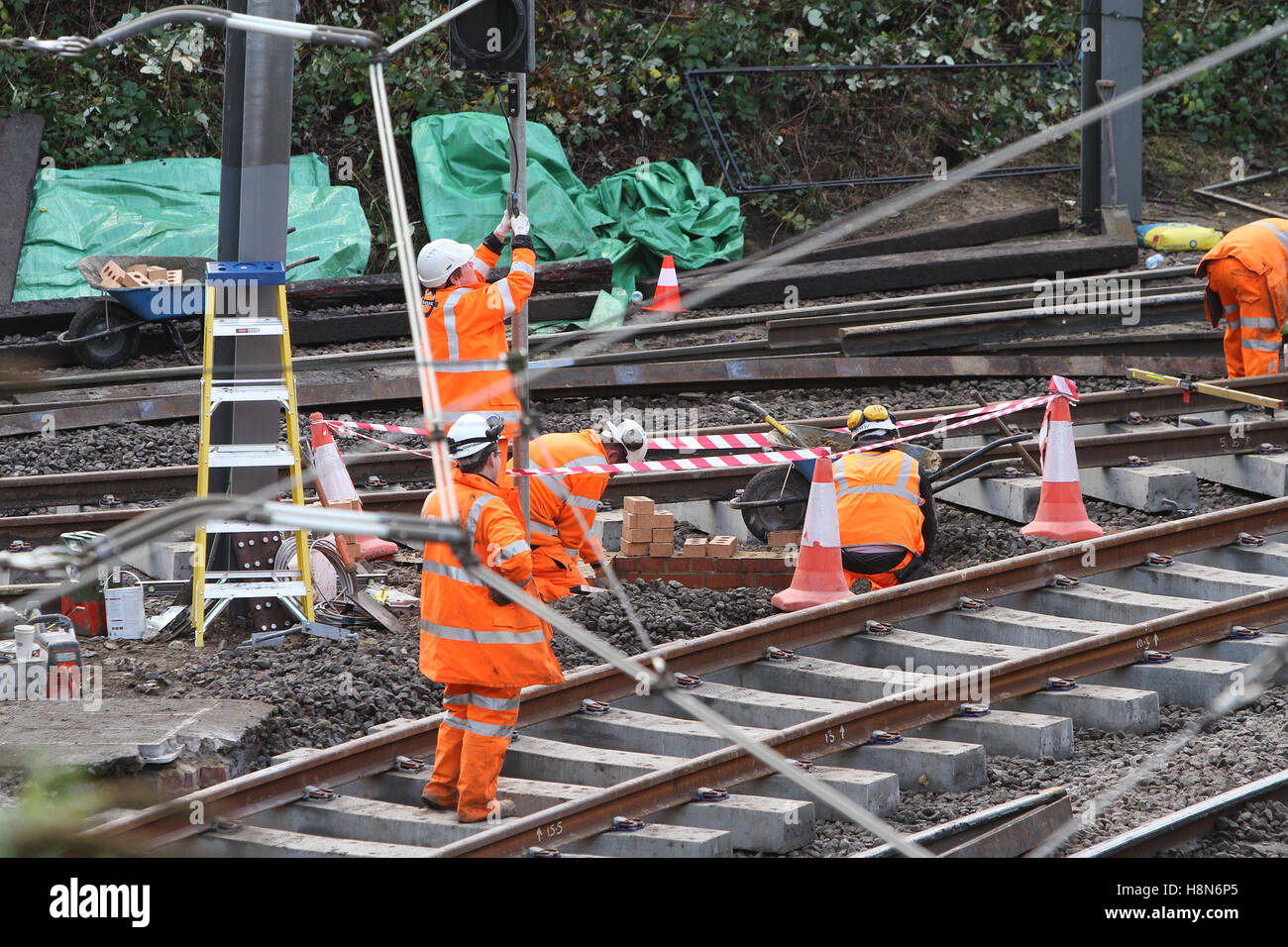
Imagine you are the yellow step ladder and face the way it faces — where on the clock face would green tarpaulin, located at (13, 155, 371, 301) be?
The green tarpaulin is roughly at 6 o'clock from the yellow step ladder.

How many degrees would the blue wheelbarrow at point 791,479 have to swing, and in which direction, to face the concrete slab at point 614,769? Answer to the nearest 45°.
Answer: approximately 90° to its left

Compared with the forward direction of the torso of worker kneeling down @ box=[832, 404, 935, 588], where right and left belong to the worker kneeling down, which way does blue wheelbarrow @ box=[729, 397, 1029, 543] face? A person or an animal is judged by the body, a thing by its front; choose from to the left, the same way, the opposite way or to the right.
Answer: to the left

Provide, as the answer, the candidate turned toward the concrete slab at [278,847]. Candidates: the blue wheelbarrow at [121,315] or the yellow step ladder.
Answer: the yellow step ladder

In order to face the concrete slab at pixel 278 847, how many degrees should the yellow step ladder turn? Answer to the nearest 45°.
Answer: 0° — it already faces it

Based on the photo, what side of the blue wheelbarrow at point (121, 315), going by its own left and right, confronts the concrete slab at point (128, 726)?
left

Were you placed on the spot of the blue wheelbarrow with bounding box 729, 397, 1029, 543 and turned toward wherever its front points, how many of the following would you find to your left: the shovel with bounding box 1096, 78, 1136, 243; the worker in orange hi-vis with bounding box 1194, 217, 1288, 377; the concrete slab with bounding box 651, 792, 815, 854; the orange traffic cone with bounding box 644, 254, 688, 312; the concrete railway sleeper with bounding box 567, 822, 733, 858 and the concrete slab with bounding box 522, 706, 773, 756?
3

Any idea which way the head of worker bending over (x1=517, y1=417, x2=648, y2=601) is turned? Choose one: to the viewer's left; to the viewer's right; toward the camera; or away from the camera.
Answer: to the viewer's right

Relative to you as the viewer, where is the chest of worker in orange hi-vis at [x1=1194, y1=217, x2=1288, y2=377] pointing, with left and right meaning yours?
facing away from the viewer and to the right of the viewer

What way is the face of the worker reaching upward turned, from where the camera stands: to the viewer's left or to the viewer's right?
to the viewer's right
